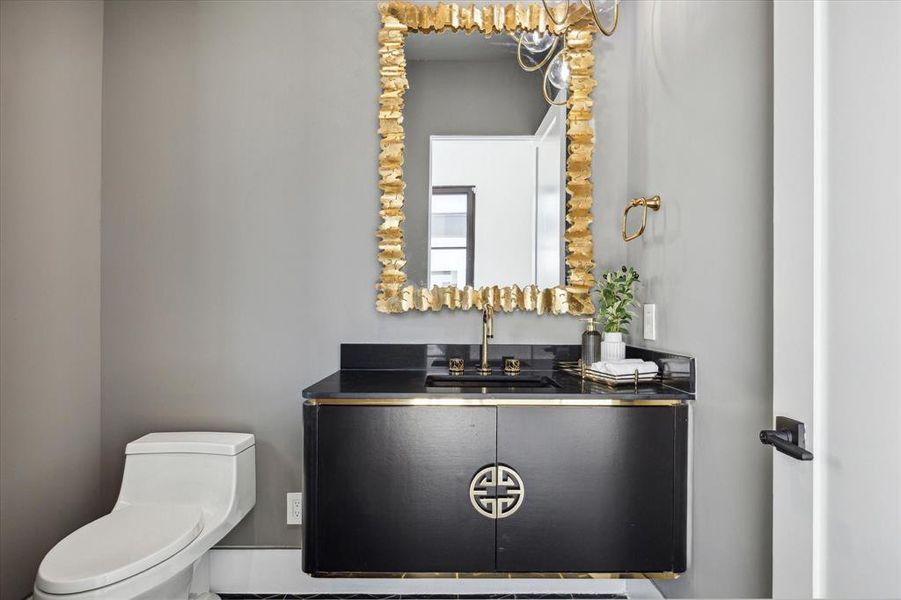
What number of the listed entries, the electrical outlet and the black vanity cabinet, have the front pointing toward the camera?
2

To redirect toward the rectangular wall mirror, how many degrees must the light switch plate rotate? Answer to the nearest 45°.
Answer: approximately 45° to its right

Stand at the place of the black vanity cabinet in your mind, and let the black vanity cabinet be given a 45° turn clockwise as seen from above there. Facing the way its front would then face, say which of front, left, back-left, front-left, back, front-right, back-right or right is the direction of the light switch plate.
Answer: back

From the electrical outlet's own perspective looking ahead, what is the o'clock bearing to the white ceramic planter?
The white ceramic planter is roughly at 10 o'clock from the electrical outlet.

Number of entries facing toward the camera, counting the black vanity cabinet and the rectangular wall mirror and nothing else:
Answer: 2

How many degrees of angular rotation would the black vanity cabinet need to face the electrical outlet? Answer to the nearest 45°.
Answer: approximately 135° to its right

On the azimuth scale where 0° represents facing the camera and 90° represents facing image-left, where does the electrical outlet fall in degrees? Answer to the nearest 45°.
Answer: approximately 0°

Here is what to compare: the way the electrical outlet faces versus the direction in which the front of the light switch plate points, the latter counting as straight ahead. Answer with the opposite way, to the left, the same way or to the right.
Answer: to the left
